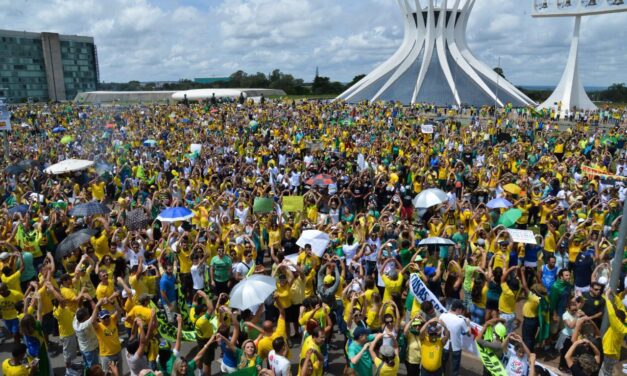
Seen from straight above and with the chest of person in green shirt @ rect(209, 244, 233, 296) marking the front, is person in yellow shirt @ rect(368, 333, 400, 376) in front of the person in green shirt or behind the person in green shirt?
in front

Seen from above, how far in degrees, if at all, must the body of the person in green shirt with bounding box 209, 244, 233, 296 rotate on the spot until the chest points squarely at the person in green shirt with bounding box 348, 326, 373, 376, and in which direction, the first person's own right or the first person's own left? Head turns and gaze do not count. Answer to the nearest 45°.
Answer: approximately 45° to the first person's own left

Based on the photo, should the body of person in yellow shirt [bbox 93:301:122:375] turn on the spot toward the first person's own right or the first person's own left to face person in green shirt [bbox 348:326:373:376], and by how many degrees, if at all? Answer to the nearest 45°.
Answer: approximately 45° to the first person's own left

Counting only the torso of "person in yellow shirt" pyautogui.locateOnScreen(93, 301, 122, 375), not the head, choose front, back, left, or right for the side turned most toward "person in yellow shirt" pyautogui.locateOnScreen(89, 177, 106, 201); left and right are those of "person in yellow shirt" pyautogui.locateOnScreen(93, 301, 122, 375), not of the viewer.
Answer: back

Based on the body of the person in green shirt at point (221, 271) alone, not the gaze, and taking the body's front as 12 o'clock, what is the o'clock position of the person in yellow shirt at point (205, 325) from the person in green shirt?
The person in yellow shirt is roughly at 12 o'clock from the person in green shirt.

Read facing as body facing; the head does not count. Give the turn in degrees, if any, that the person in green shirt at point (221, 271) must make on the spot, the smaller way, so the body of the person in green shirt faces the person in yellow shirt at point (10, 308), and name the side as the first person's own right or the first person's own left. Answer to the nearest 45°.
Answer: approximately 90° to the first person's own right

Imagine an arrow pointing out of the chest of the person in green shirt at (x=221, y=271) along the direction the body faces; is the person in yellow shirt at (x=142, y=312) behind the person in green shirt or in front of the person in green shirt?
in front

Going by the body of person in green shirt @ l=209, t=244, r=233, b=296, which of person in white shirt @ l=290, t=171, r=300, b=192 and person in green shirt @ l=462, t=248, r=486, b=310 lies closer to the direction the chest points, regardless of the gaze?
the person in green shirt

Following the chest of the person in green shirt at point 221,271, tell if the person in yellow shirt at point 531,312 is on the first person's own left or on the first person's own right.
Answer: on the first person's own left

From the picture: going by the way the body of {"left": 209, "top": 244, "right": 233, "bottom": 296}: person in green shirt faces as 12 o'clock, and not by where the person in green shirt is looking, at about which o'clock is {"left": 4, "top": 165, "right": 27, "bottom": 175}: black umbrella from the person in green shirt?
The black umbrella is roughly at 5 o'clock from the person in green shirt.

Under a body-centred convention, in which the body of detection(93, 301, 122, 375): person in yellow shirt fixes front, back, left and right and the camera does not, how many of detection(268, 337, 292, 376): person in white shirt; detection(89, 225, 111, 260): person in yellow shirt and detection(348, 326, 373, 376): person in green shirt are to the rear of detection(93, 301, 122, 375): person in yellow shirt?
1

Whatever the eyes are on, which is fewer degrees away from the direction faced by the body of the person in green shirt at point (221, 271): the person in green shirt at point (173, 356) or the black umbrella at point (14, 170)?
the person in green shirt

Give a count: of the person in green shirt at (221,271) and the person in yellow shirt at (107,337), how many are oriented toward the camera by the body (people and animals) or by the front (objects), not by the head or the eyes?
2

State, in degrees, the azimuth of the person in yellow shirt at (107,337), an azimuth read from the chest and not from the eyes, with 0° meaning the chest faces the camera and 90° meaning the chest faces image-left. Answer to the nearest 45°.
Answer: approximately 0°
